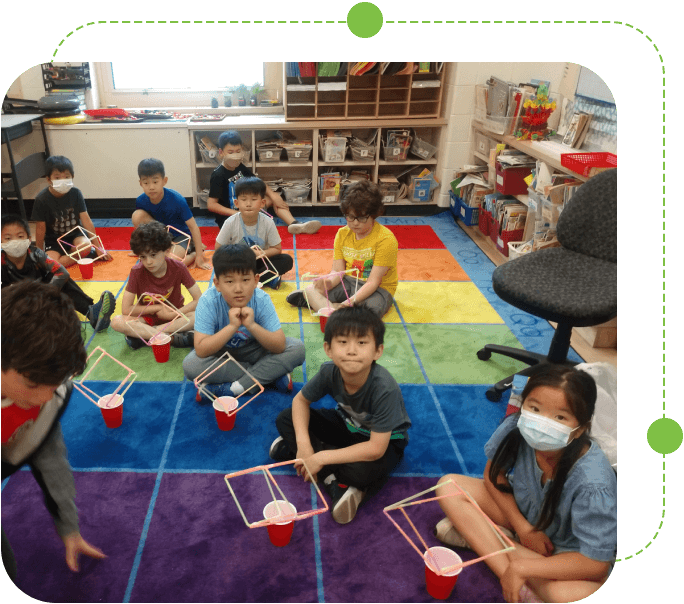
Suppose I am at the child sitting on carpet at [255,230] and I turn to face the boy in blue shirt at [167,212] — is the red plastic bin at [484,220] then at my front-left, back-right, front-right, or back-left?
back-right

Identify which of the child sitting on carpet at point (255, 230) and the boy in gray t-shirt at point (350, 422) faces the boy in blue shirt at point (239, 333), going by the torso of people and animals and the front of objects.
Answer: the child sitting on carpet

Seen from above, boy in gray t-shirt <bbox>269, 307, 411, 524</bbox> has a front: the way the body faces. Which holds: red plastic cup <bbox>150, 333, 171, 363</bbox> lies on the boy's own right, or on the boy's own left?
on the boy's own right

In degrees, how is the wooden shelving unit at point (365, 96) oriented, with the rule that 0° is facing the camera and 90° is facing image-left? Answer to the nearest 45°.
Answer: approximately 0°

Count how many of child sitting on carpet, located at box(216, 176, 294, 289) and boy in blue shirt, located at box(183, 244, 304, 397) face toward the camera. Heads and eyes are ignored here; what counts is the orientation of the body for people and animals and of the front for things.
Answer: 2

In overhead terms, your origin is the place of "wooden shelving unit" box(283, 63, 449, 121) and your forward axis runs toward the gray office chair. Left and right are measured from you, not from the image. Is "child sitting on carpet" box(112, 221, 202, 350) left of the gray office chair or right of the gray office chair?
right

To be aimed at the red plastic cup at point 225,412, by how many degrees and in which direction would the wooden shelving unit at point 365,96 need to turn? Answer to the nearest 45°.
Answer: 0° — it already faces it

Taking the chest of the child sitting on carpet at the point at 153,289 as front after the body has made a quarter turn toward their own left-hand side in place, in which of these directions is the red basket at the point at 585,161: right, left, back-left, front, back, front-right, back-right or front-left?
front

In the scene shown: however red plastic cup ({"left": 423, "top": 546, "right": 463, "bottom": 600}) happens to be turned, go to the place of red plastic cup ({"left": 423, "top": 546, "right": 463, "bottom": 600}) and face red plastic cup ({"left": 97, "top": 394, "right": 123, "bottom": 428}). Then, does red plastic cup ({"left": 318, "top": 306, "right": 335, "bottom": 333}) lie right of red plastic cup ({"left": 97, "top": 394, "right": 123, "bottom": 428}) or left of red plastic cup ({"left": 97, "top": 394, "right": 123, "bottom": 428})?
right

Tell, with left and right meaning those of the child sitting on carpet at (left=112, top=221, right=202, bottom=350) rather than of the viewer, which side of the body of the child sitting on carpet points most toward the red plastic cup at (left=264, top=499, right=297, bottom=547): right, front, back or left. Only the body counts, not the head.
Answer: front

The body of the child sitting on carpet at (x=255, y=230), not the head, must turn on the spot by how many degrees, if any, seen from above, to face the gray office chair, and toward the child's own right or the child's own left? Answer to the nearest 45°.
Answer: approximately 45° to the child's own left

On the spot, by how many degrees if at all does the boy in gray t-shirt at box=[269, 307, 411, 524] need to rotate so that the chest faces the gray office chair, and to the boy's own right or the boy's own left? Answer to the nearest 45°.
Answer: approximately 180°
